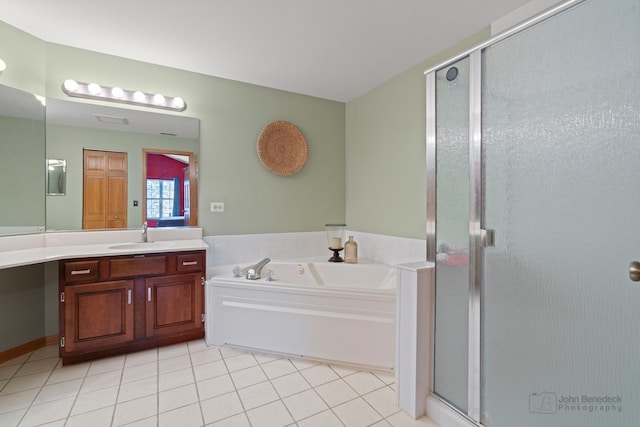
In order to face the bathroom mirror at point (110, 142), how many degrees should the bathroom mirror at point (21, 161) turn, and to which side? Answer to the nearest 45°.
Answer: approximately 45° to its left

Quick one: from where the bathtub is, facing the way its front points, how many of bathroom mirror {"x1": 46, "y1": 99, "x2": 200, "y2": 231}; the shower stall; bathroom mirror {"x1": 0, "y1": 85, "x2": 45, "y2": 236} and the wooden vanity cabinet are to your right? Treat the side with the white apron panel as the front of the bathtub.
3

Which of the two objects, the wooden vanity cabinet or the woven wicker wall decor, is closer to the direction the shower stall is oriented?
the wooden vanity cabinet

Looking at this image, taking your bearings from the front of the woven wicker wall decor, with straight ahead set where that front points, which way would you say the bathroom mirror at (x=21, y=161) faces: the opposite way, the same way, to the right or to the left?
to the left

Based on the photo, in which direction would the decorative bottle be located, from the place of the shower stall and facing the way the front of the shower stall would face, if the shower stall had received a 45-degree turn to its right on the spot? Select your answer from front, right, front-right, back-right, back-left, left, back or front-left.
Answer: front-right

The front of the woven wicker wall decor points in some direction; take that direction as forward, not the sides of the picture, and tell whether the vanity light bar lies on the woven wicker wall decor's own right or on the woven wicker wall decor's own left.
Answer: on the woven wicker wall decor's own right

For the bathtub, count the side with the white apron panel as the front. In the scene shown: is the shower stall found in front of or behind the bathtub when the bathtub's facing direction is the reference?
in front

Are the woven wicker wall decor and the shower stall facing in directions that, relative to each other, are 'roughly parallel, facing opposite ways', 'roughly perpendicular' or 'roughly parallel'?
roughly perpendicular

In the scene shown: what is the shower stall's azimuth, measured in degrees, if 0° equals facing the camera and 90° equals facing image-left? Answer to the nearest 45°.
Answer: approximately 45°

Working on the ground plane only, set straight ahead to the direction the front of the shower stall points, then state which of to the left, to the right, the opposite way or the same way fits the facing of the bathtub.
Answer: to the left

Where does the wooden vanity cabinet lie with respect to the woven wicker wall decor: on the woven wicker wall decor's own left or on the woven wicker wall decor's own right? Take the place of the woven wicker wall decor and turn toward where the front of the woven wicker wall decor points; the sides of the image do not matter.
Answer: on the woven wicker wall decor's own right

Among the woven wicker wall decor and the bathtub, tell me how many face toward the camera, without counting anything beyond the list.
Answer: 2

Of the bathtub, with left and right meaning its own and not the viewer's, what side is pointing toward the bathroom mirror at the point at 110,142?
right

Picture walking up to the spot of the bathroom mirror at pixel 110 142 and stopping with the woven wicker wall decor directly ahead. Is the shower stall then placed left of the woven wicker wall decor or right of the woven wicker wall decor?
right
